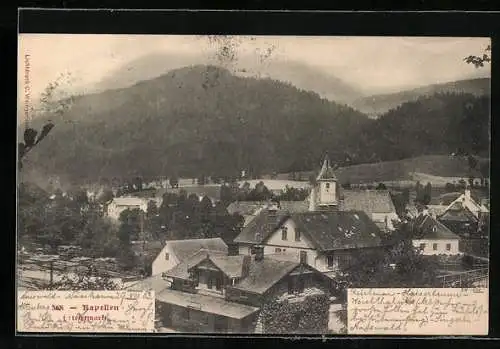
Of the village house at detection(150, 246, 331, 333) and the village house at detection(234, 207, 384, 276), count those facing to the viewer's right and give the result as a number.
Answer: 0

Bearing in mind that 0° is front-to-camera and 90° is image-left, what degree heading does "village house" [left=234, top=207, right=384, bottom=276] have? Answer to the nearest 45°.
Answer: approximately 45°

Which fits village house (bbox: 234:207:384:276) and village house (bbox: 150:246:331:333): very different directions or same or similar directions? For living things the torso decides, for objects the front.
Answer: same or similar directions

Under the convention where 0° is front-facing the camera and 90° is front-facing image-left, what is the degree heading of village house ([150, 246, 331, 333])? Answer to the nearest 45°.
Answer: approximately 45°
